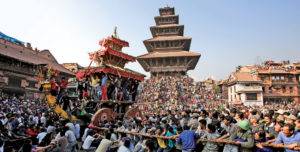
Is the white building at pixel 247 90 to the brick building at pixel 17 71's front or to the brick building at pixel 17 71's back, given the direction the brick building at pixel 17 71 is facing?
to the front

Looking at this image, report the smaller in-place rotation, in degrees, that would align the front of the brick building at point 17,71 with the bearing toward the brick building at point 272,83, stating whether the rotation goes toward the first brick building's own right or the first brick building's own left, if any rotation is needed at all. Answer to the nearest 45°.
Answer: approximately 45° to the first brick building's own left

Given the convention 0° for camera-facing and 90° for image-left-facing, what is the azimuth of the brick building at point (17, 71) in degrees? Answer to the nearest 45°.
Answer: approximately 315°

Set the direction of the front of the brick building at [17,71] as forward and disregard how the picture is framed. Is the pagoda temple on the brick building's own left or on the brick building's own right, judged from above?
on the brick building's own left
